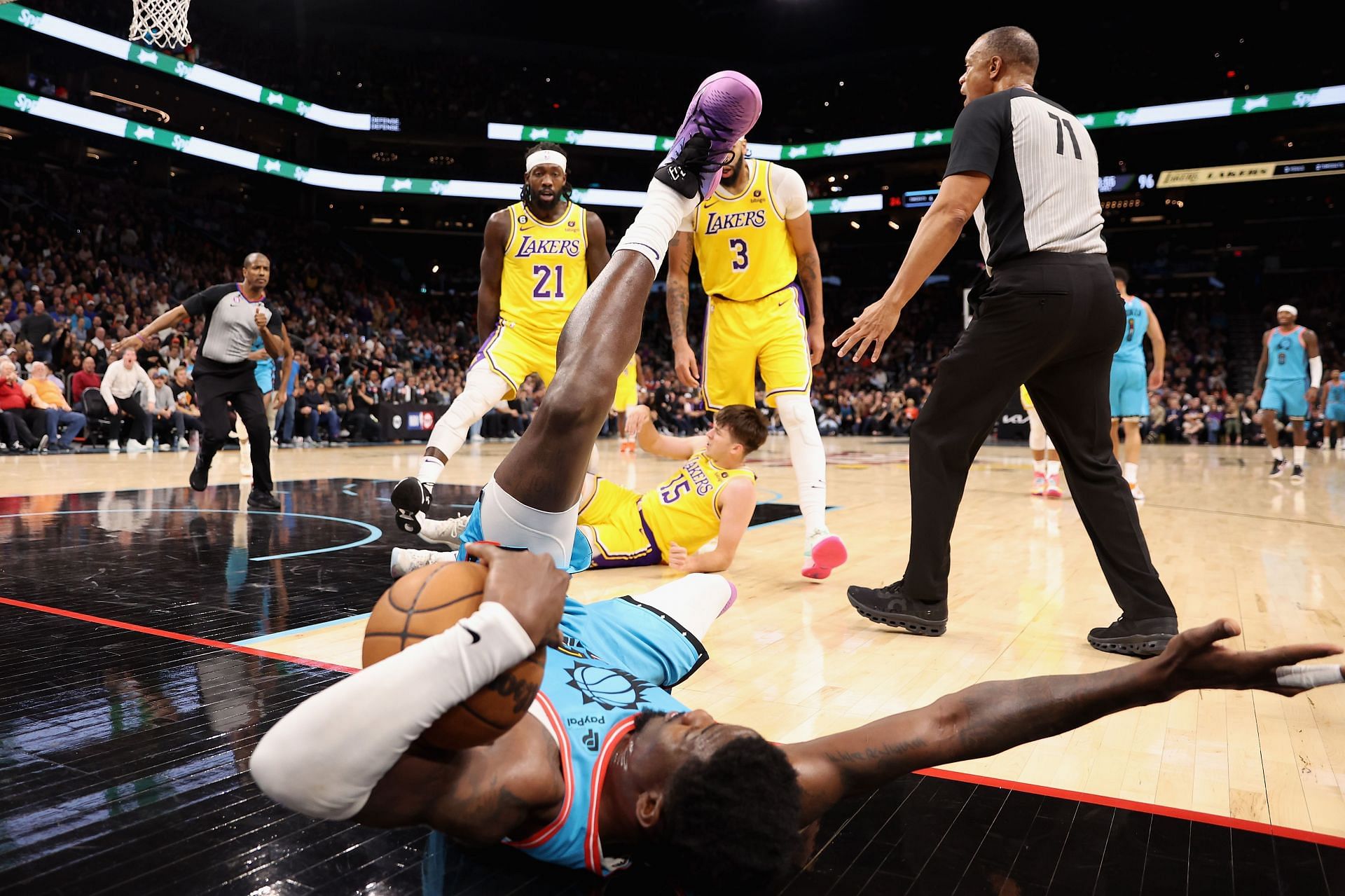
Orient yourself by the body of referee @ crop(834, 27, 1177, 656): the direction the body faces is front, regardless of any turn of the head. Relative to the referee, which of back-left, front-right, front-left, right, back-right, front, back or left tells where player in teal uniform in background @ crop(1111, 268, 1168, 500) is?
front-right

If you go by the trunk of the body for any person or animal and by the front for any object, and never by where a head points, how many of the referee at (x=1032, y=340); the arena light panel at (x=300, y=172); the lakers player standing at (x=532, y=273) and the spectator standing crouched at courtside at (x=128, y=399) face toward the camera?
3

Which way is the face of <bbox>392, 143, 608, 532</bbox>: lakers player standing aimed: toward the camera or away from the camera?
toward the camera

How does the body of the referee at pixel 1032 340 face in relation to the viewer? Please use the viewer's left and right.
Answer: facing away from the viewer and to the left of the viewer

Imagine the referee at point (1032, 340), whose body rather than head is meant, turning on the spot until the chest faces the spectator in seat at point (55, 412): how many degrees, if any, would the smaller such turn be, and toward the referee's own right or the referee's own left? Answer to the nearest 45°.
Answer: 0° — they already face them

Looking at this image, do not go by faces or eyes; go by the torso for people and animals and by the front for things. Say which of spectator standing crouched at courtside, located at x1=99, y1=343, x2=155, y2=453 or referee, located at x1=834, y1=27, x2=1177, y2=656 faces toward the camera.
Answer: the spectator standing crouched at courtside

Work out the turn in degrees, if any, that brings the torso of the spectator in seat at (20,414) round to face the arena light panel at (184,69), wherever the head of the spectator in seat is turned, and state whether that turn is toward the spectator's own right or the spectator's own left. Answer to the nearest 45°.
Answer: approximately 135° to the spectator's own left

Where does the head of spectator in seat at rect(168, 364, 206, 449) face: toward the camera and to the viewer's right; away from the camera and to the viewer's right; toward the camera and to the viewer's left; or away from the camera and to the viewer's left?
toward the camera and to the viewer's right

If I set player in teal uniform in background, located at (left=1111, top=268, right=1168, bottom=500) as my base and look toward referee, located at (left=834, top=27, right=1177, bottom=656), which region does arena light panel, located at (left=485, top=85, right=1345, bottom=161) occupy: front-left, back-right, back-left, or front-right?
back-right

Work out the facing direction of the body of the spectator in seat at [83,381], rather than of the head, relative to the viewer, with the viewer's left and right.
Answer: facing the viewer and to the right of the viewer

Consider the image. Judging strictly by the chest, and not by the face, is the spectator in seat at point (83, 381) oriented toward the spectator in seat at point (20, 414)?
no

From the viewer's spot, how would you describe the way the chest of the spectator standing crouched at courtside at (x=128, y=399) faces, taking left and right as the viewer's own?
facing the viewer

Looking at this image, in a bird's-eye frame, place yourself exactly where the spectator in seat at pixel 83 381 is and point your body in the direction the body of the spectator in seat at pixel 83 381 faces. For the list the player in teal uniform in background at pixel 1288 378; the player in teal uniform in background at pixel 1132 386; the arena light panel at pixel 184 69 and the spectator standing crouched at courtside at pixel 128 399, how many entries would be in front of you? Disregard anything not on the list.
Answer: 3

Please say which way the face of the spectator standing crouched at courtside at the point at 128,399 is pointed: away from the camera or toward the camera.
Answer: toward the camera

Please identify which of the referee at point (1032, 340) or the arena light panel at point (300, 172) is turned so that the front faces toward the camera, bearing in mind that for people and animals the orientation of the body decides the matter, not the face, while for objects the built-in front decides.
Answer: the arena light panel

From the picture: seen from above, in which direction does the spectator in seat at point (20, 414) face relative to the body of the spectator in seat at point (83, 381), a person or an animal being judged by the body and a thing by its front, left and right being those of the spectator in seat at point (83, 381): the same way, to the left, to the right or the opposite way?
the same way

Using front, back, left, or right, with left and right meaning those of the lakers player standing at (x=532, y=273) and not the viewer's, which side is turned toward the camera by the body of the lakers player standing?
front

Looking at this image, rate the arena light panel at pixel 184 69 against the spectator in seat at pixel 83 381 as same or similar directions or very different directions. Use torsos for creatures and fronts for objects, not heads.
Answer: same or similar directions
